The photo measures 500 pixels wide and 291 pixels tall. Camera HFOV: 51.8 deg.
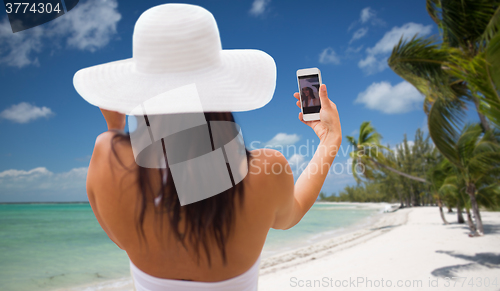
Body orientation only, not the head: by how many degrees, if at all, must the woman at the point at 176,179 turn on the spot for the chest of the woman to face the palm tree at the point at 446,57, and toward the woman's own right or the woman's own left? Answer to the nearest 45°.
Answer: approximately 45° to the woman's own right

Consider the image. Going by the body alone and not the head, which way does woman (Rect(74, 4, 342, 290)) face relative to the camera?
away from the camera

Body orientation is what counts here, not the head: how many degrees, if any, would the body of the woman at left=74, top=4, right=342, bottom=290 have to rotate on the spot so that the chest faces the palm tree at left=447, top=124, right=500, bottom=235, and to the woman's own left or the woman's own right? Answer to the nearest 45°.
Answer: approximately 45° to the woman's own right

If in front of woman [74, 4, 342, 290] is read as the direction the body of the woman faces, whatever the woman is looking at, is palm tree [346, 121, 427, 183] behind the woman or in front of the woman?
in front
